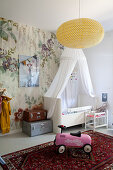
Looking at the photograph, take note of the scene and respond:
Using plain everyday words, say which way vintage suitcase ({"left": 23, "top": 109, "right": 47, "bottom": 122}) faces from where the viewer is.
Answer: facing the viewer and to the right of the viewer

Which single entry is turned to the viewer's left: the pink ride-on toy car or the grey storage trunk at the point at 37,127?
the pink ride-on toy car

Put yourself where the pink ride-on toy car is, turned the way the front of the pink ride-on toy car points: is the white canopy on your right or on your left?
on your right

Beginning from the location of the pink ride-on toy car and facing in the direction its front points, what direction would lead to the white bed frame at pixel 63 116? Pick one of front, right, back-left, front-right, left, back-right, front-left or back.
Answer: right

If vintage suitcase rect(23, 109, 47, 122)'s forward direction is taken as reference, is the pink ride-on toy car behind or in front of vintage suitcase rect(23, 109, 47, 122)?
in front

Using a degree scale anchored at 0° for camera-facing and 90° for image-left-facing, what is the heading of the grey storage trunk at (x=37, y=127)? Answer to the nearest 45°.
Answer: approximately 315°

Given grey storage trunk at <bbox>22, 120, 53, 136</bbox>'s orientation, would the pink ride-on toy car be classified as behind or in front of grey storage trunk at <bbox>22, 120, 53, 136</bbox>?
in front

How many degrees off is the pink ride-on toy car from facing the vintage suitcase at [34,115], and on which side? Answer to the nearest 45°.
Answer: approximately 45° to its right

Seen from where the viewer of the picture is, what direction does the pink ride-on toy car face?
facing to the left of the viewer
